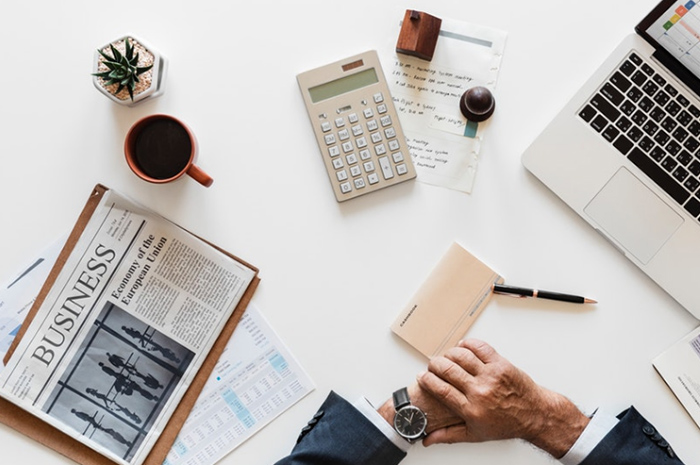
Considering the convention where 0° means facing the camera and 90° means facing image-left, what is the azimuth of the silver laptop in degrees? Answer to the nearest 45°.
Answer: approximately 45°

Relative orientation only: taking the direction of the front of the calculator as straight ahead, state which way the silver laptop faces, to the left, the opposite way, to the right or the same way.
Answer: to the right
